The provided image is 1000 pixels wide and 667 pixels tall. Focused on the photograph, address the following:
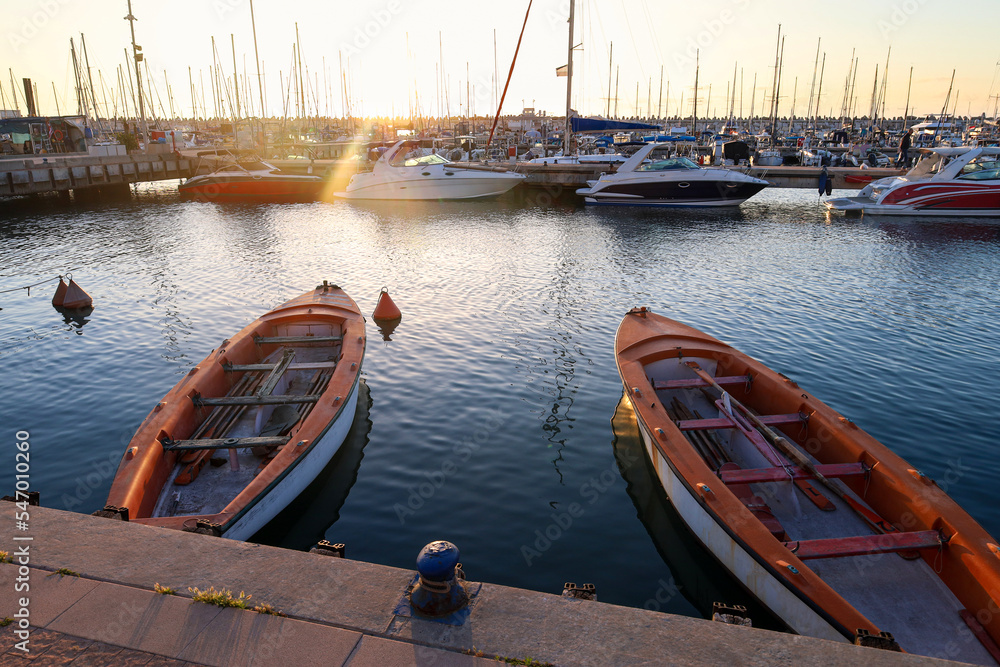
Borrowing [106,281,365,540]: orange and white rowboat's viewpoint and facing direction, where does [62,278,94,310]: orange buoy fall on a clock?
The orange buoy is roughly at 10 o'clock from the orange and white rowboat.

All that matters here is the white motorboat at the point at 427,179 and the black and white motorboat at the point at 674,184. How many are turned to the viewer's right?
2

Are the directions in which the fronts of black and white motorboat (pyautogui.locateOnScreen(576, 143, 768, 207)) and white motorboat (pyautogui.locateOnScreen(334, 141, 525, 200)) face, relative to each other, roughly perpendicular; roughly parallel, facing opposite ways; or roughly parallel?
roughly parallel

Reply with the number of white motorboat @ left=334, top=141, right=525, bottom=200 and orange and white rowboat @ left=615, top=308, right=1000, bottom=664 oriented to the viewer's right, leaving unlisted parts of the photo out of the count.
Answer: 1

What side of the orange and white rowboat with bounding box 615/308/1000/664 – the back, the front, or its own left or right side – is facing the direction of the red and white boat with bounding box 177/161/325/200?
front

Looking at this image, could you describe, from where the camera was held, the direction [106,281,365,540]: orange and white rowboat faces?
facing away from the viewer and to the right of the viewer

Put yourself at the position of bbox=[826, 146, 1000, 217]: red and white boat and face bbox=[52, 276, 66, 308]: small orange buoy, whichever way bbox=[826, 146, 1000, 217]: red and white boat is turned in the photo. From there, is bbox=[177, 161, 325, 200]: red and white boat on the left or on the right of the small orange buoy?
right

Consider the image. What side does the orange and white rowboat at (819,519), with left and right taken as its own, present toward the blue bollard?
left

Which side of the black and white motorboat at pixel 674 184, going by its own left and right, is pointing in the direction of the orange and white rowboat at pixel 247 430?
right

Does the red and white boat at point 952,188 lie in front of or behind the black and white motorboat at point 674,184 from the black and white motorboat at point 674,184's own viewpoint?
in front

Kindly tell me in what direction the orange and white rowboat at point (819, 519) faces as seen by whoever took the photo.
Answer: facing away from the viewer and to the left of the viewer

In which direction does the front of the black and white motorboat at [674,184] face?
to the viewer's right

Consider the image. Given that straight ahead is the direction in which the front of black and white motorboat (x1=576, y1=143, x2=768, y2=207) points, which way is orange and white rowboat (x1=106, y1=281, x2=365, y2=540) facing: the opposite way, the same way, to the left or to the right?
to the left
